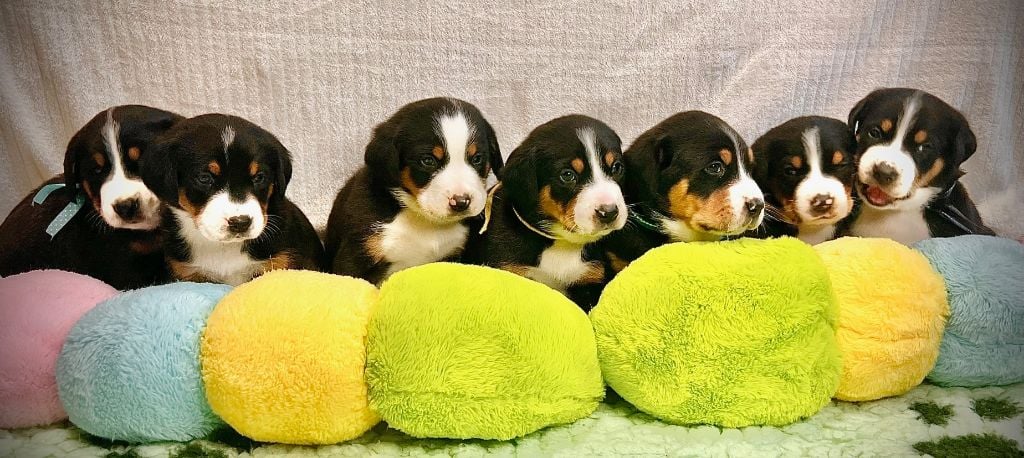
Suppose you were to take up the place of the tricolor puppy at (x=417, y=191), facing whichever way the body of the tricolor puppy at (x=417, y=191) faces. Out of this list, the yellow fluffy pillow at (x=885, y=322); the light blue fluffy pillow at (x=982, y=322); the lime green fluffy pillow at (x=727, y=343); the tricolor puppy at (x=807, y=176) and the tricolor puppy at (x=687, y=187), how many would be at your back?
0

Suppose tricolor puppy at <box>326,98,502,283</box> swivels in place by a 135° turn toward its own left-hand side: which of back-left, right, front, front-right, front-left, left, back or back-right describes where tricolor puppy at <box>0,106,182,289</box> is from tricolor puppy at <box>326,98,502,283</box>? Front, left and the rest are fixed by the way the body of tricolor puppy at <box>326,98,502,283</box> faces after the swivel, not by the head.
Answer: left

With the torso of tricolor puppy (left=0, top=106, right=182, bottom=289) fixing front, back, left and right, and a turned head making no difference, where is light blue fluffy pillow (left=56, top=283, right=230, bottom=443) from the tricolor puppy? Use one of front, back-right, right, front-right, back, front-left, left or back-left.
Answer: front-right

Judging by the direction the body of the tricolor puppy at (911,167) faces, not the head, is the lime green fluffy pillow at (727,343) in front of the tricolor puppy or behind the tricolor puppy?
in front

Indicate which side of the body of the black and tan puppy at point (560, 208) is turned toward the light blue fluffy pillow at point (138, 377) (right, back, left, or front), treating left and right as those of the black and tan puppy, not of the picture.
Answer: right

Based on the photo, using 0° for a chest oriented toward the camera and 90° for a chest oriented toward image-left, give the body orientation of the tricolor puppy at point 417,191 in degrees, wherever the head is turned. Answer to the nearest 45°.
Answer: approximately 315°

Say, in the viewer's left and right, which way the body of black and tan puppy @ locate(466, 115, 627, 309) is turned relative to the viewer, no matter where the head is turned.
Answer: facing the viewer and to the right of the viewer

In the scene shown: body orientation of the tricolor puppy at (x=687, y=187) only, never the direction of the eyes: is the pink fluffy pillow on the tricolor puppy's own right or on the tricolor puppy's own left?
on the tricolor puppy's own right

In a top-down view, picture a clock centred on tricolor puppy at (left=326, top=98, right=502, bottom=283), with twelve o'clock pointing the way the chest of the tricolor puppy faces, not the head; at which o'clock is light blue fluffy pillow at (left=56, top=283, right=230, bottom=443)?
The light blue fluffy pillow is roughly at 3 o'clock from the tricolor puppy.

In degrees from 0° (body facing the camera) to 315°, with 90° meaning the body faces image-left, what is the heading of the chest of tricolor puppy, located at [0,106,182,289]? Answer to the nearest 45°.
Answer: approximately 315°

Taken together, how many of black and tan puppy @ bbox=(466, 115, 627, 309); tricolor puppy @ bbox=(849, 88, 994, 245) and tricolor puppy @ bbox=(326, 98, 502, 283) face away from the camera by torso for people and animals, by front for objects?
0

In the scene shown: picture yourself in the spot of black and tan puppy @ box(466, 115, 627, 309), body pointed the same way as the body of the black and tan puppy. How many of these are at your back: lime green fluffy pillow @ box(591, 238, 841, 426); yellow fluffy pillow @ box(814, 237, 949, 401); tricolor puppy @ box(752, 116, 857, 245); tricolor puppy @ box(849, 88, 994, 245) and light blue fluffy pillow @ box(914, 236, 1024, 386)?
0

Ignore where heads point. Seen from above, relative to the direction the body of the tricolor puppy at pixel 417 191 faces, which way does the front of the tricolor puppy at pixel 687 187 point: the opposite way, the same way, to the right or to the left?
the same way

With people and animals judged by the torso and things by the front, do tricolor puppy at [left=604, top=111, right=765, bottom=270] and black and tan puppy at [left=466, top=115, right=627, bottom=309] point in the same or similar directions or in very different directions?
same or similar directions

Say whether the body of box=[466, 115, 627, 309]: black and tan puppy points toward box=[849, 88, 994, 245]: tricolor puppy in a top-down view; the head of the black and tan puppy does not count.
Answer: no

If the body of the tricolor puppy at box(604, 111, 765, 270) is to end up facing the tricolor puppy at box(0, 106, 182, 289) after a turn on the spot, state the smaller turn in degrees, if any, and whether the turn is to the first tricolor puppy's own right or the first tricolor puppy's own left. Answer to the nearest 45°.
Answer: approximately 135° to the first tricolor puppy's own right
